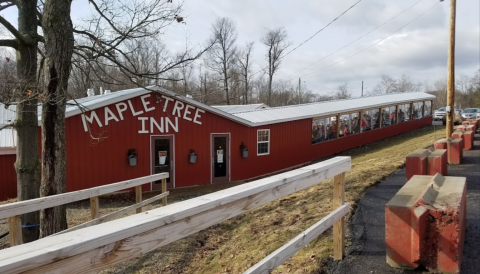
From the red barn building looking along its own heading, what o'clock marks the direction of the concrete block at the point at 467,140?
The concrete block is roughly at 11 o'clock from the red barn building.

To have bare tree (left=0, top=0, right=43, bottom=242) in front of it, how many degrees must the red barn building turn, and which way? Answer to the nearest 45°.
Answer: approximately 45° to its right

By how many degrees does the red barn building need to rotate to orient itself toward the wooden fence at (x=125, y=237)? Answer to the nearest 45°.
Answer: approximately 45° to its right

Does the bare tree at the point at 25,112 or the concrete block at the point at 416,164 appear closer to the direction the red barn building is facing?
the concrete block

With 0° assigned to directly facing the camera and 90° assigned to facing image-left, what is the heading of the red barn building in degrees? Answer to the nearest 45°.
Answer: approximately 315°

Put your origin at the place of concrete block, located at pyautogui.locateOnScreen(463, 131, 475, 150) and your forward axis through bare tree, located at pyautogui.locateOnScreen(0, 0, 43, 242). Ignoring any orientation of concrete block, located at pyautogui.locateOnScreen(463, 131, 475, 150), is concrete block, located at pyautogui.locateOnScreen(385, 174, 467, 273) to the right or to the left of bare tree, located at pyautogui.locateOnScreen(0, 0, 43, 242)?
left

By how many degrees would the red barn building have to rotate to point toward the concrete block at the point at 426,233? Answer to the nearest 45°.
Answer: approximately 45° to its right
